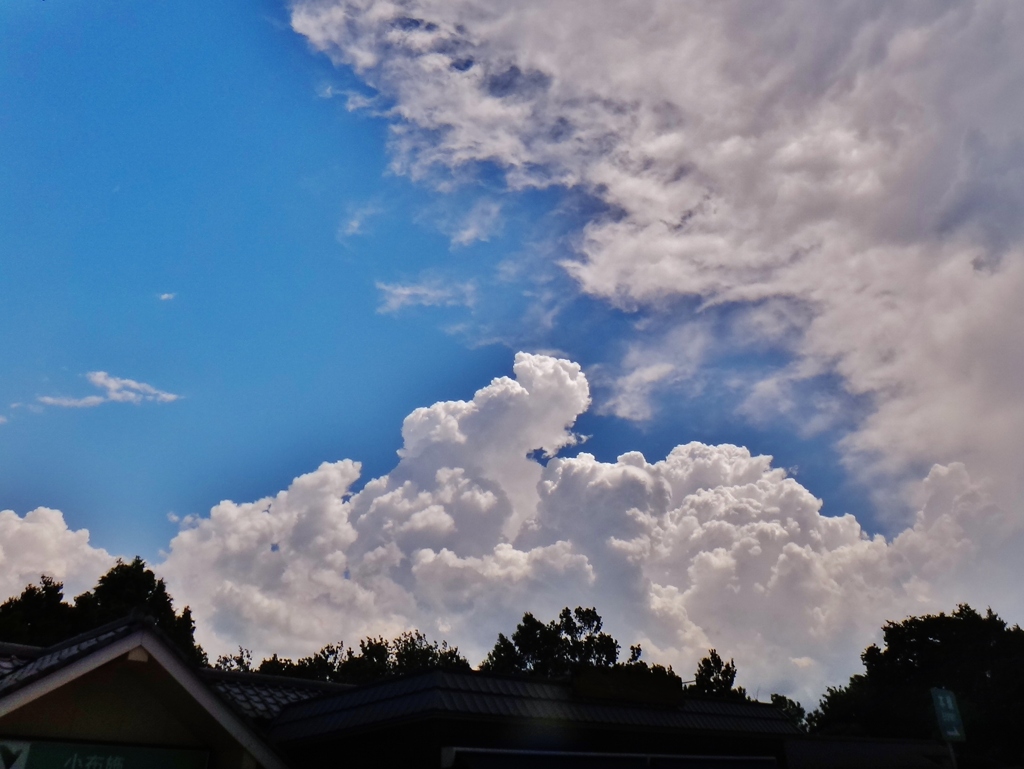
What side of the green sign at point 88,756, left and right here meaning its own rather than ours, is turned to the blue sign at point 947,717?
left

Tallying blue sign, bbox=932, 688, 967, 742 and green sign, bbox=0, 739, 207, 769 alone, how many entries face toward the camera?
2

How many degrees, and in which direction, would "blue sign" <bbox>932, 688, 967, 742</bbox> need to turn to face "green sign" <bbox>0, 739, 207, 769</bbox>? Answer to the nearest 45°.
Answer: approximately 45° to its right

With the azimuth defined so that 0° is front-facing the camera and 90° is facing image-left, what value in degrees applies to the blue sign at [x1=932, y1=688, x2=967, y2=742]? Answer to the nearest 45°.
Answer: approximately 0°
